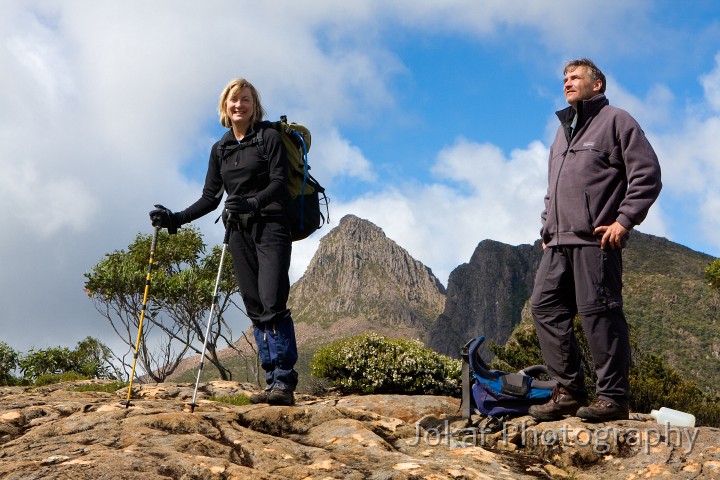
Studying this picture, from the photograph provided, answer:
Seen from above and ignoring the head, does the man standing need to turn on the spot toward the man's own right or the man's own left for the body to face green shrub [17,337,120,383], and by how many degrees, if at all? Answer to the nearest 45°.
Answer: approximately 90° to the man's own right

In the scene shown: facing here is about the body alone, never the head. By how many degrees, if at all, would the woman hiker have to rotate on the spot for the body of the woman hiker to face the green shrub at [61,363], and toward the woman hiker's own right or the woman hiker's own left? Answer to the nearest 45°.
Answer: approximately 135° to the woman hiker's own right

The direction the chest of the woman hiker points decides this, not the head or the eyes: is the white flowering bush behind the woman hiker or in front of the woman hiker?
behind

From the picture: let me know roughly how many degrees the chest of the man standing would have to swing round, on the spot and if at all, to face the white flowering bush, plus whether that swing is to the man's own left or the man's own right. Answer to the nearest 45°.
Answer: approximately 90° to the man's own right

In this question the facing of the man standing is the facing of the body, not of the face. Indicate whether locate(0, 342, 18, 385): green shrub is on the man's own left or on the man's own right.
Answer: on the man's own right

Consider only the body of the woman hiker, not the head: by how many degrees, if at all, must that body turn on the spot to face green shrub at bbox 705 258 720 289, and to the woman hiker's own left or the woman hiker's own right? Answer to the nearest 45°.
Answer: approximately 180°

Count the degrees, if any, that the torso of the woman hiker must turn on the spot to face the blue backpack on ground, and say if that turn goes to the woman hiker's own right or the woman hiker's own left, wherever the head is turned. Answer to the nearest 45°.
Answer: approximately 135° to the woman hiker's own left

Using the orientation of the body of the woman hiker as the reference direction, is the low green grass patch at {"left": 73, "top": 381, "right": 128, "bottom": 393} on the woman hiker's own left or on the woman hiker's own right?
on the woman hiker's own right

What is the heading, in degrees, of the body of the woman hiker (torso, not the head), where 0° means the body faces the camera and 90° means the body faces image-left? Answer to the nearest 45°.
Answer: approximately 45°

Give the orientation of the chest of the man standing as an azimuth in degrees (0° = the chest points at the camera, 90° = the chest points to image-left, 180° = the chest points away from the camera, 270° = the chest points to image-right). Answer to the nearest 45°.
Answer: approximately 45°

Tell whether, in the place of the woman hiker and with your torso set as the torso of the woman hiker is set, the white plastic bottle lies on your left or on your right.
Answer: on your left
